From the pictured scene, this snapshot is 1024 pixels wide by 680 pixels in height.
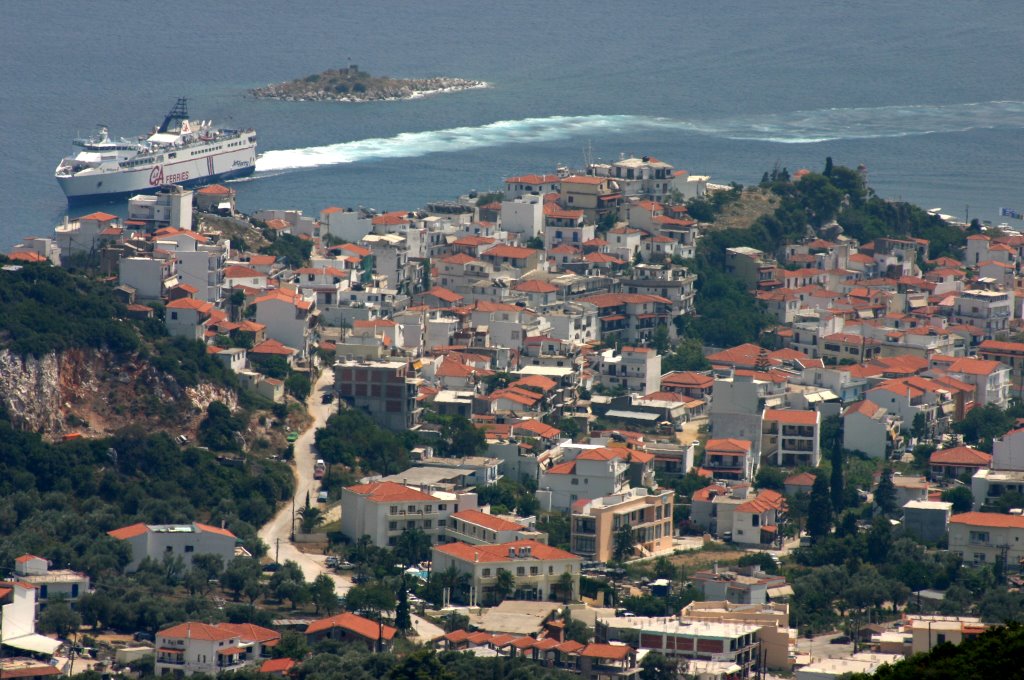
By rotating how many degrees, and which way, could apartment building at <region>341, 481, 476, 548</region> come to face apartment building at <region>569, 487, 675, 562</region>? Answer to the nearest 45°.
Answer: approximately 45° to its left

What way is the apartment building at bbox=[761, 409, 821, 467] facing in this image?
toward the camera

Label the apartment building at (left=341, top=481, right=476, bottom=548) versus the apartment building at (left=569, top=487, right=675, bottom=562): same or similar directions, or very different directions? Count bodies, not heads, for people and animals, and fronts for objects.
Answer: same or similar directions

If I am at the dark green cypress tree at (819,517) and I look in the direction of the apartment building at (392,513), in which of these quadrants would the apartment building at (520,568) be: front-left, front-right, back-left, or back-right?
front-left

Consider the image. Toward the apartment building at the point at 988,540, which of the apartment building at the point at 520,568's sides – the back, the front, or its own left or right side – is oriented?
left

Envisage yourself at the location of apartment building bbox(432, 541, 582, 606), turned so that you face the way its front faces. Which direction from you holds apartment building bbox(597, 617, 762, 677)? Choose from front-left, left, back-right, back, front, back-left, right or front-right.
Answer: front-left

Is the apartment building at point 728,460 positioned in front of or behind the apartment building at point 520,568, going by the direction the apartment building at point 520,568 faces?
behind

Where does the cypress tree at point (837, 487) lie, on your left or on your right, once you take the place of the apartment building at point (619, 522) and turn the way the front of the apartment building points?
on your left

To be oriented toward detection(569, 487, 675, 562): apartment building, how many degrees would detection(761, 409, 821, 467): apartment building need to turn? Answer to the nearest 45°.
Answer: approximately 45° to its right

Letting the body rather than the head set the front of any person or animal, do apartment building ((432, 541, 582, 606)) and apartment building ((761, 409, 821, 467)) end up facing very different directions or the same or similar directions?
same or similar directions

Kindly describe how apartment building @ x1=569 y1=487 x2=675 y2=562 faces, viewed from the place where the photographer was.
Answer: facing the viewer and to the right of the viewer

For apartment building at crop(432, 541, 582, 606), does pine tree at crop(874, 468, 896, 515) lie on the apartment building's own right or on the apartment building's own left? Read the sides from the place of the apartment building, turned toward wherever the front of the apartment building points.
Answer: on the apartment building's own left

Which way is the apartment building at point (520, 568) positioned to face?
toward the camera

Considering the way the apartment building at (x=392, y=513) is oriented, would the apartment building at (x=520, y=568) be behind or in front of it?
in front

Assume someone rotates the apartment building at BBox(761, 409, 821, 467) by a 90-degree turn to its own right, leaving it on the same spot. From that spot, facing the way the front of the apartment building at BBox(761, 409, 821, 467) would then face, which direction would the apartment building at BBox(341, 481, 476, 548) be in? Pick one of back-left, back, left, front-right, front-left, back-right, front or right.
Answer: front-left
